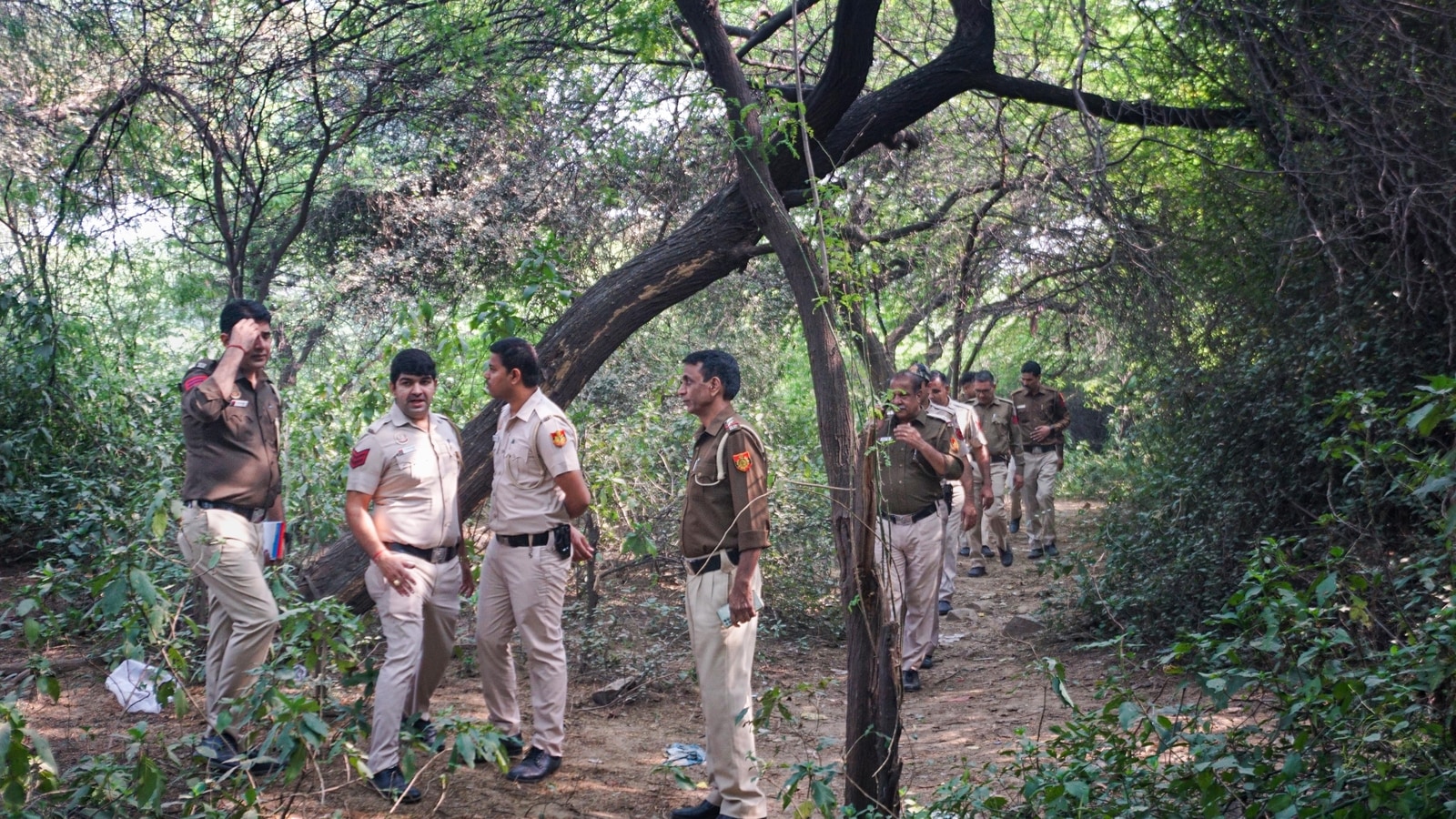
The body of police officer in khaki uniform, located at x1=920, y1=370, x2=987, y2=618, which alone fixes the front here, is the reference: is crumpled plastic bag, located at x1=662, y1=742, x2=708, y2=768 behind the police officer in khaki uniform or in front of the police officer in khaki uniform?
in front

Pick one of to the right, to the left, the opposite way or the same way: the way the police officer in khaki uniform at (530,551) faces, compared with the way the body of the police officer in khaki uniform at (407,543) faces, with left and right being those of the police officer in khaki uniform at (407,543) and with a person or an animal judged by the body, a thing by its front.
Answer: to the right

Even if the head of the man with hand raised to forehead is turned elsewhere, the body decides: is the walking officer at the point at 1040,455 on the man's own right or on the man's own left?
on the man's own left

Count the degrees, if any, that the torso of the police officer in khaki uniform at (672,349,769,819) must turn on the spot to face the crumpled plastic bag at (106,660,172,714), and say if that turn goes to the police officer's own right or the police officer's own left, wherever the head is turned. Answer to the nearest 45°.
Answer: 0° — they already face it

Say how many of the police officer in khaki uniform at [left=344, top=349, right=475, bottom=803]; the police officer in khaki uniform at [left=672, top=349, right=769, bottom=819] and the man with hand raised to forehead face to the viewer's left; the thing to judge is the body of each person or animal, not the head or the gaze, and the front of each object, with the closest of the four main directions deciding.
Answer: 1

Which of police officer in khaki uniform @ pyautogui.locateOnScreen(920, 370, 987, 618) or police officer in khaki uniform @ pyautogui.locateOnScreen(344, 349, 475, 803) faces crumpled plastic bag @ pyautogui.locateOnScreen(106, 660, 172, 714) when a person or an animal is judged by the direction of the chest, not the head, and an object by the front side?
police officer in khaki uniform @ pyautogui.locateOnScreen(920, 370, 987, 618)

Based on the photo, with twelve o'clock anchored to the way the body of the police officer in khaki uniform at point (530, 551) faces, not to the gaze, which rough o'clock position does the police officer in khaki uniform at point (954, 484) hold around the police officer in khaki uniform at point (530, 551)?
the police officer in khaki uniform at point (954, 484) is roughly at 6 o'clock from the police officer in khaki uniform at point (530, 551).

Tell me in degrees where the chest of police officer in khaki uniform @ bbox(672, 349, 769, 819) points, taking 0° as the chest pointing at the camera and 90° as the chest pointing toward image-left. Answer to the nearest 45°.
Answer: approximately 90°

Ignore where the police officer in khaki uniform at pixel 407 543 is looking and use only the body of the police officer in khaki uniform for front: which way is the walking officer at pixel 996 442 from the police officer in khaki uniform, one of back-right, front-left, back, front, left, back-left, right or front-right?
left

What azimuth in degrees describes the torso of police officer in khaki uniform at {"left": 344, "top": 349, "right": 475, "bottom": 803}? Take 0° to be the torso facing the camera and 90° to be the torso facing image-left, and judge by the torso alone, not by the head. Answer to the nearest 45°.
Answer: approximately 315°

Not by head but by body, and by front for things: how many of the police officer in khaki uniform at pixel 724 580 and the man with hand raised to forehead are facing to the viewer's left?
1

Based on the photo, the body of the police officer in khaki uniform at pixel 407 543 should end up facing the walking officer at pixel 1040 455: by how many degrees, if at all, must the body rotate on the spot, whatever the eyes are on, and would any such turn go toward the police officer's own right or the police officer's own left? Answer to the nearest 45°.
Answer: approximately 90° to the police officer's own left
